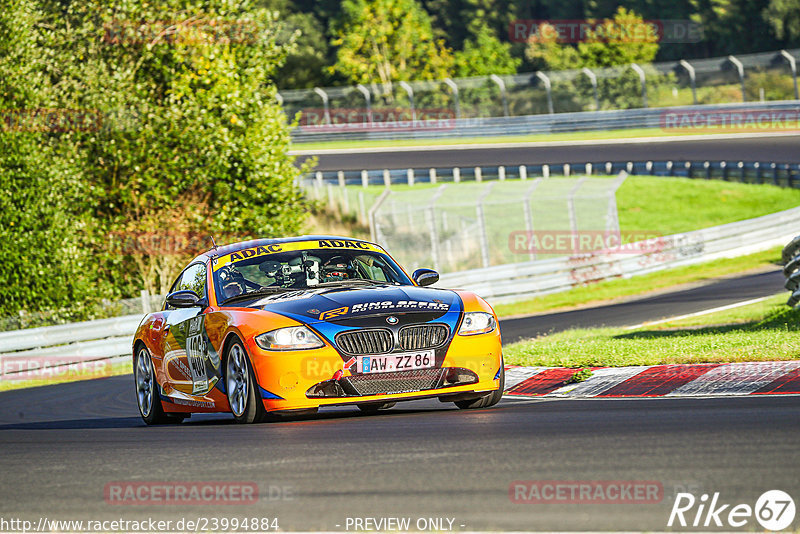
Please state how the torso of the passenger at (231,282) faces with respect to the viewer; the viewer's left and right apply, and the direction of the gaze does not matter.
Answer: facing the viewer

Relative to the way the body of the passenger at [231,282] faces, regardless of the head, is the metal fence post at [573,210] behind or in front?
behind

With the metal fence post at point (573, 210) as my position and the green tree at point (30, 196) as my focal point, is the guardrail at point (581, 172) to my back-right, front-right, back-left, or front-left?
back-right

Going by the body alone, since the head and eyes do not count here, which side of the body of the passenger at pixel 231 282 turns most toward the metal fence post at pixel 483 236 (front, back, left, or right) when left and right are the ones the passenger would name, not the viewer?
back

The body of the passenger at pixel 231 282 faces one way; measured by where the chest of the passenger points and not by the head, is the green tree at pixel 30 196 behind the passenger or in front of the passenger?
behind

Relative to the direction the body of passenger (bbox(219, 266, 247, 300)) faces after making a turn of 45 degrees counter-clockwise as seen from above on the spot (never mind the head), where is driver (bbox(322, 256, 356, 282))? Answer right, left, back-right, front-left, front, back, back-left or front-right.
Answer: front-left

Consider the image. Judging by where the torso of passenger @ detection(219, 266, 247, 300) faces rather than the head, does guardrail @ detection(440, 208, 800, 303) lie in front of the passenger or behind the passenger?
behind

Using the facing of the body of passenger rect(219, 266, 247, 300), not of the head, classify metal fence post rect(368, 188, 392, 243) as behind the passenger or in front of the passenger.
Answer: behind

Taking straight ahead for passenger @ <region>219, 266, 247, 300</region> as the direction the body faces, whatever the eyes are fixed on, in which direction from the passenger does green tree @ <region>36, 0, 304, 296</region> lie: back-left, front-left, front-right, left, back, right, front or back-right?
back

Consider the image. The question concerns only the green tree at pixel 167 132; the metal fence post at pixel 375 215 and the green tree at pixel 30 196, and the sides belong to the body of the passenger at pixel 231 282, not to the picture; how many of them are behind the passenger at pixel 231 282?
3

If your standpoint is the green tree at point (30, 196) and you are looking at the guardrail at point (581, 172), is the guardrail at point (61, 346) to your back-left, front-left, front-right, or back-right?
back-right
